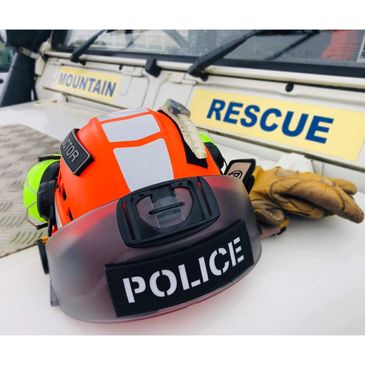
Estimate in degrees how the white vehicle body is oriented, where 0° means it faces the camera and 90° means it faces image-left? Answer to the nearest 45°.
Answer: approximately 45°

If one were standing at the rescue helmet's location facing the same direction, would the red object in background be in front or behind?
behind

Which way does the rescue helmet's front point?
toward the camera
